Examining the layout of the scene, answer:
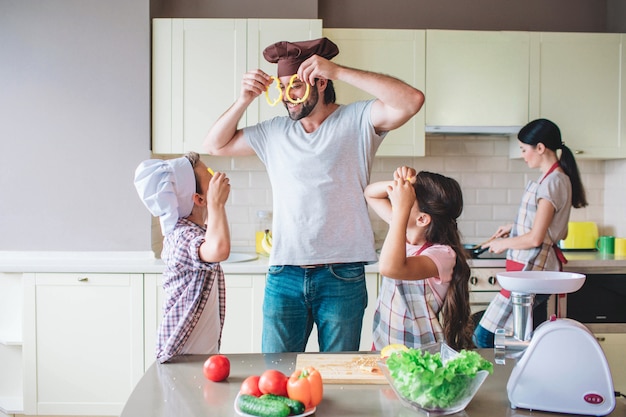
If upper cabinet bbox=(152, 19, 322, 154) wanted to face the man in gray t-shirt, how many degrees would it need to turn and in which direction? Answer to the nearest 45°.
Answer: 0° — it already faces them

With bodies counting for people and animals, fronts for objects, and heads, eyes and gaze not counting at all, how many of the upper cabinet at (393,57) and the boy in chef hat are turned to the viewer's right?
1

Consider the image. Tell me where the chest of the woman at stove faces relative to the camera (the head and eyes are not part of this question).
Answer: to the viewer's left

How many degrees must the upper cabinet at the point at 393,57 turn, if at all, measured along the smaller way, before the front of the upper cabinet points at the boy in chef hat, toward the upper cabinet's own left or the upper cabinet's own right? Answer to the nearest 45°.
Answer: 0° — it already faces them

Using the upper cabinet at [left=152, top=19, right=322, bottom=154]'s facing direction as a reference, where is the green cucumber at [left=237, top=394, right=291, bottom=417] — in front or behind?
in front

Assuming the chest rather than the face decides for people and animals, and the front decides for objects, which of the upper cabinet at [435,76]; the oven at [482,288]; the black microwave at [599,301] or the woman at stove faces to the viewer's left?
the woman at stove

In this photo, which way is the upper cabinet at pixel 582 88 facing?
toward the camera

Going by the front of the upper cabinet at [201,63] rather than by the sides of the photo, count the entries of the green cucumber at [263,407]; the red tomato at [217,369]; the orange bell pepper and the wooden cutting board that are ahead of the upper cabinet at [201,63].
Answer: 4

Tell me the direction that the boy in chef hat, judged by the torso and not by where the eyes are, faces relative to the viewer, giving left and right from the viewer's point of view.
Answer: facing to the right of the viewer

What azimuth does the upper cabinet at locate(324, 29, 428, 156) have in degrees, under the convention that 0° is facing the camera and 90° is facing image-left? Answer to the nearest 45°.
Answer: approximately 0°

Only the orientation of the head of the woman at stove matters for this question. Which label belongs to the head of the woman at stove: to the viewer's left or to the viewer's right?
to the viewer's left

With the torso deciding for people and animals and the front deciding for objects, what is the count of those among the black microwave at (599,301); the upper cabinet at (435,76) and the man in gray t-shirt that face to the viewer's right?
0

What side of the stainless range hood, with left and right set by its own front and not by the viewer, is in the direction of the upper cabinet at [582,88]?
left

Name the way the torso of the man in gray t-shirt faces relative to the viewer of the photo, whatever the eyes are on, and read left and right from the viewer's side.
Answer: facing the viewer
